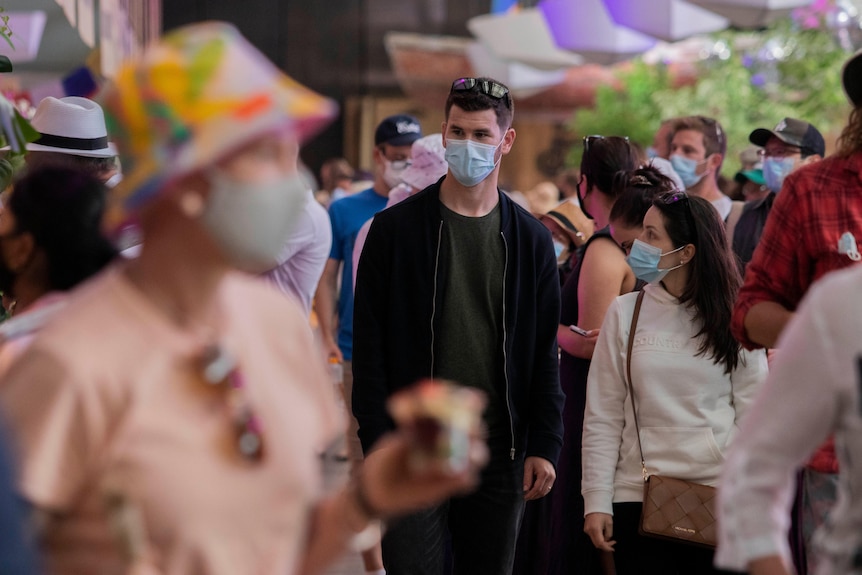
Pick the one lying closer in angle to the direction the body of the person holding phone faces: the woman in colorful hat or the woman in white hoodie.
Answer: the woman in colorful hat

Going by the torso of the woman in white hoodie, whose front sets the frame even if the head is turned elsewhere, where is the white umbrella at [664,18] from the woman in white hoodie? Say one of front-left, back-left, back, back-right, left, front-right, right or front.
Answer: back

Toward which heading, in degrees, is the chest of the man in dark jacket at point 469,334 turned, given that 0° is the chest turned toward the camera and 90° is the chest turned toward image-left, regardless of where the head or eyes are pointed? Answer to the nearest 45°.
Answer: approximately 0°

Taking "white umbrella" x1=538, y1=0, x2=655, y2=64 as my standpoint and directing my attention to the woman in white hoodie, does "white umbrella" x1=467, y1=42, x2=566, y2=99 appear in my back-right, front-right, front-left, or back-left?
back-right

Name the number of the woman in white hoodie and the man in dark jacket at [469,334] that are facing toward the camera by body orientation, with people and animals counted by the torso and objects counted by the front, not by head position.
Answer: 2

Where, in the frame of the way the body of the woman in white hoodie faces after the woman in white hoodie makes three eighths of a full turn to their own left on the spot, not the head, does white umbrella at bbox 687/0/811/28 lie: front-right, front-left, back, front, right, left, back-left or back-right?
front-left

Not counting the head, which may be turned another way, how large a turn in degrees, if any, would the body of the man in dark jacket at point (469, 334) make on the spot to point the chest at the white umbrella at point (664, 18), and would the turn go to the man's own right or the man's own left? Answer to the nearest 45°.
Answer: approximately 180°
